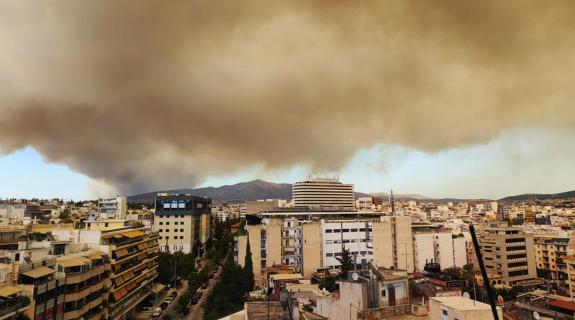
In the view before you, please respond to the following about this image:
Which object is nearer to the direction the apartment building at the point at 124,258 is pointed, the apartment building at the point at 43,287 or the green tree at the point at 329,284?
the green tree

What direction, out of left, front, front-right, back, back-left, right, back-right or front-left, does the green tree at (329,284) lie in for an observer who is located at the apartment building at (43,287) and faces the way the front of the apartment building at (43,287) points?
front-left

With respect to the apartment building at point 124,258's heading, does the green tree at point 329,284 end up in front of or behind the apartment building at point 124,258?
in front

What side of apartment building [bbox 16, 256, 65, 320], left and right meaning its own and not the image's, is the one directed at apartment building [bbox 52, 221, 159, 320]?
left

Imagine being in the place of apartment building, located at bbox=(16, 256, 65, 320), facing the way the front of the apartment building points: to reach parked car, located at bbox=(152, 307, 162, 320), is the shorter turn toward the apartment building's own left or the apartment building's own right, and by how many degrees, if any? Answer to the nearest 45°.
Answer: approximately 90° to the apartment building's own left

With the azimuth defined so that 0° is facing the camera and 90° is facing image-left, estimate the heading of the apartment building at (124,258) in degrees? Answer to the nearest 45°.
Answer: approximately 315°

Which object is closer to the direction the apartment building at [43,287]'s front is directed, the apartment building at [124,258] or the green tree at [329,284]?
the green tree

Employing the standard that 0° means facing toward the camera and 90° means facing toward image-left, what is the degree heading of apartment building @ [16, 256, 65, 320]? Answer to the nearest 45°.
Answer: approximately 315°
